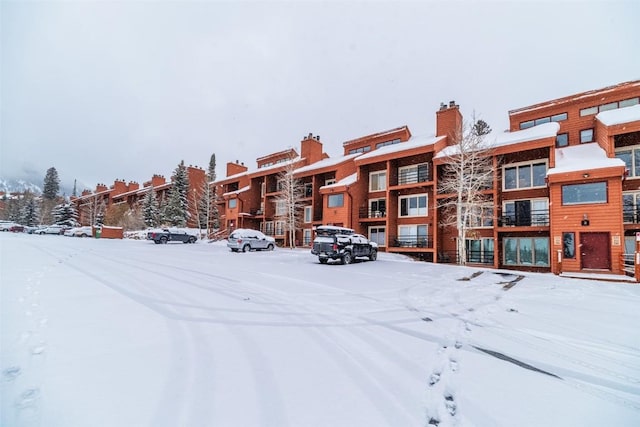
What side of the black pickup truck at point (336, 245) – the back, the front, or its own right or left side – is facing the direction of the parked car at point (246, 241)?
left

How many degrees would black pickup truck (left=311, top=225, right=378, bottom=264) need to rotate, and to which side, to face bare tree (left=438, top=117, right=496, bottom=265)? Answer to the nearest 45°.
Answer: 0° — it already faces it

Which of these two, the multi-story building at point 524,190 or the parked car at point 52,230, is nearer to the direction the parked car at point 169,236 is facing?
the multi-story building

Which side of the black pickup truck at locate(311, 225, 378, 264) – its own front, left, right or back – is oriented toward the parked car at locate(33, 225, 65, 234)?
left

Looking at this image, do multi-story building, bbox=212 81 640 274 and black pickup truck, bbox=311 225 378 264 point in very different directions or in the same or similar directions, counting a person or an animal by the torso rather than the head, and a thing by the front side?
very different directions

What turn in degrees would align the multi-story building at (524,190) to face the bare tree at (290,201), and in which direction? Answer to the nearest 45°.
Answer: approximately 45° to its right

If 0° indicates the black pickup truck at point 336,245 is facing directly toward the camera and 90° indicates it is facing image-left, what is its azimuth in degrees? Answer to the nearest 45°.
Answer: approximately 225°

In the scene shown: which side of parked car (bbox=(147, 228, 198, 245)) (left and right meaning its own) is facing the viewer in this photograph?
right

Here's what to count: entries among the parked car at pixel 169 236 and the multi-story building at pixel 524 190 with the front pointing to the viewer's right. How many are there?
1

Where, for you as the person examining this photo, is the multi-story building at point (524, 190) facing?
facing the viewer and to the left of the viewer
